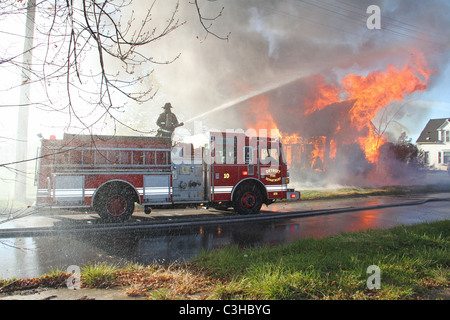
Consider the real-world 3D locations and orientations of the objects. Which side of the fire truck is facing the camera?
right

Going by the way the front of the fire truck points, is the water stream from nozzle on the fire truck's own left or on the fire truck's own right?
on the fire truck's own left

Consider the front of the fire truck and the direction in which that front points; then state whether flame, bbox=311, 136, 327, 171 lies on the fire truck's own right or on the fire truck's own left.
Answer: on the fire truck's own left

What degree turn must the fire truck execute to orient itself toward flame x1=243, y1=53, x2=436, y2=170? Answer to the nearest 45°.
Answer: approximately 45° to its left
